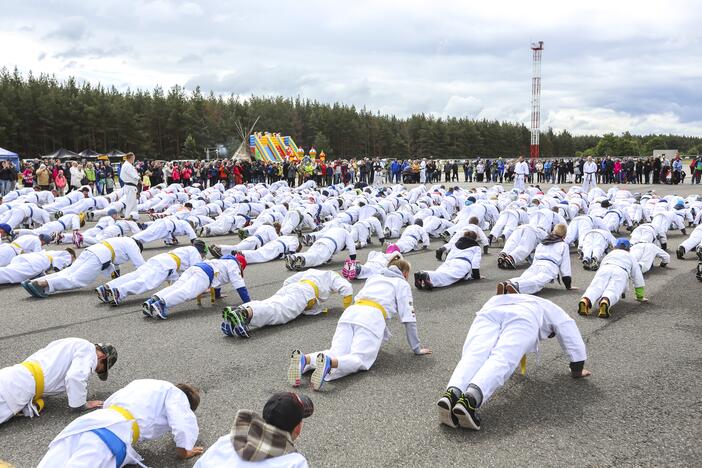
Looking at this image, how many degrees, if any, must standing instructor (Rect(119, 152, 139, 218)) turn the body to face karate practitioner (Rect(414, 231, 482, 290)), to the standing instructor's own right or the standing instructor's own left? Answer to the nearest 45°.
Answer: approximately 45° to the standing instructor's own right

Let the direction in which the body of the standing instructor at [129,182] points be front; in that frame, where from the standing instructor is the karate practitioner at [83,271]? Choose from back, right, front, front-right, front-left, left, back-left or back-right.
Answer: right

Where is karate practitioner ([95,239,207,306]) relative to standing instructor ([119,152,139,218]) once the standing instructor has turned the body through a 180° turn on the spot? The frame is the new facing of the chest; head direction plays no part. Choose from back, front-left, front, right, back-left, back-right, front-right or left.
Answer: left

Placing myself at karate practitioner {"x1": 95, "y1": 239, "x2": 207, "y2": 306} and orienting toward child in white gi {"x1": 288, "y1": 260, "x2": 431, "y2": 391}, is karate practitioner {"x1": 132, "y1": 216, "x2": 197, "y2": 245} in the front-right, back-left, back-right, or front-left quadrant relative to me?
back-left

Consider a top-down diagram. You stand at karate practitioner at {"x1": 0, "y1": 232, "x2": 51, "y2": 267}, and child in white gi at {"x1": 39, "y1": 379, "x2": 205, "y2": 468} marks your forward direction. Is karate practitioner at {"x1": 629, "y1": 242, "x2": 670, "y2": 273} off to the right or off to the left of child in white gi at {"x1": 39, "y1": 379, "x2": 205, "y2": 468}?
left

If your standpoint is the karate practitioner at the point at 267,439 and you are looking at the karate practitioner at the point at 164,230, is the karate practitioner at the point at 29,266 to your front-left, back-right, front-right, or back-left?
front-left
